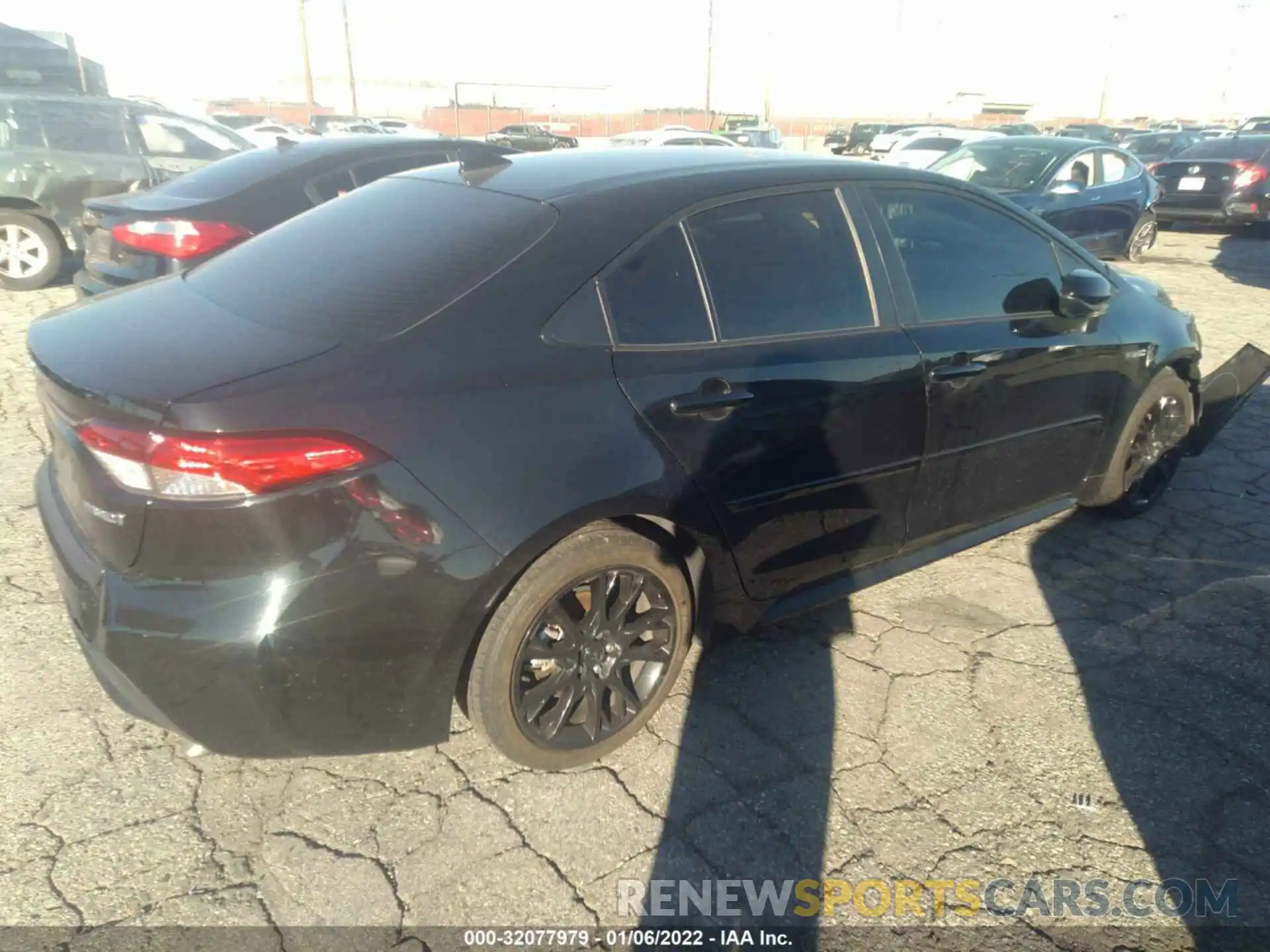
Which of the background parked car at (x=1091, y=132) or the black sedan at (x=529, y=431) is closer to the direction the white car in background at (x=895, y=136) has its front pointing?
the black sedan

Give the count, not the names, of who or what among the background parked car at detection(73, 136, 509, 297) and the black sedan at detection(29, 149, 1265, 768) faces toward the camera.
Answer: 0

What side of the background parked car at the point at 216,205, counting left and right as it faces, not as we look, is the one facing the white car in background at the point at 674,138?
front

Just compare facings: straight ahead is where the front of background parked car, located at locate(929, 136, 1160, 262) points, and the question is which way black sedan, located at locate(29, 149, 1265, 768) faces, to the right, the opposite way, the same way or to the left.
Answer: the opposite way

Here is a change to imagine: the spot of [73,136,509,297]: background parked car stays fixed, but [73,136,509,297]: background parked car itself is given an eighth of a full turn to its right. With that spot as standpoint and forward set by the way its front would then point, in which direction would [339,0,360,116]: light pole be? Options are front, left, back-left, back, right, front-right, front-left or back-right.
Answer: left

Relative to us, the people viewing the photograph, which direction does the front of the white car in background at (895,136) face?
facing the viewer and to the left of the viewer

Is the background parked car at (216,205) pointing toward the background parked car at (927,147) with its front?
yes

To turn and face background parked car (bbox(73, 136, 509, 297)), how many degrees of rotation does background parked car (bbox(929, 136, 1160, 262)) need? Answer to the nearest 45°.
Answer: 0° — it already faces it

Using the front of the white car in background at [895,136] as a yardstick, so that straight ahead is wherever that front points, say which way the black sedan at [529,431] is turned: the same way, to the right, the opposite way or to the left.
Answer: the opposite way

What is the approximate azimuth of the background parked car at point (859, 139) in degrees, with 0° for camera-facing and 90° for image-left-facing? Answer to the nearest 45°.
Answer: approximately 45°

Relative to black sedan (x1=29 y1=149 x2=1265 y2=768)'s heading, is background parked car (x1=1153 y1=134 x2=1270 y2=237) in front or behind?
in front

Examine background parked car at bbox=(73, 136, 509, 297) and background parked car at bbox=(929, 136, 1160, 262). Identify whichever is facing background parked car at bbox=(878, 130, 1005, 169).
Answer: background parked car at bbox=(73, 136, 509, 297)

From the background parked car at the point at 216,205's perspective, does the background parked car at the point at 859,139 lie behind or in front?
in front

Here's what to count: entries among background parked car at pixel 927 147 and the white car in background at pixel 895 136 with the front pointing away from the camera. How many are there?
0
